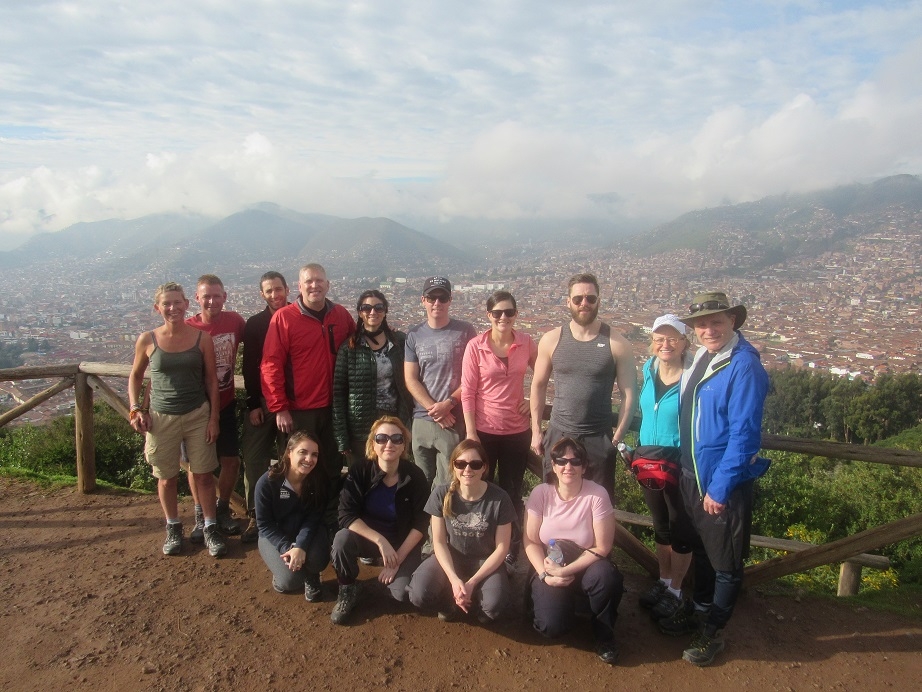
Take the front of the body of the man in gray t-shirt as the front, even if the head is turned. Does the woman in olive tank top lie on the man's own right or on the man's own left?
on the man's own right

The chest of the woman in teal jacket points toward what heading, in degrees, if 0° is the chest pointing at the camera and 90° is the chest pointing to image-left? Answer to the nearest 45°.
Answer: approximately 45°

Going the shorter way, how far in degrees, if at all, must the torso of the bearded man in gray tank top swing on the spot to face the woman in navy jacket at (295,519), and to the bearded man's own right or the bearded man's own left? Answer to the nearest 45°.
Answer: approximately 90° to the bearded man's own right

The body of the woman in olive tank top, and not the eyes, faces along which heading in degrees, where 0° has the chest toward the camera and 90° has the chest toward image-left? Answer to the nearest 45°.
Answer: approximately 0°

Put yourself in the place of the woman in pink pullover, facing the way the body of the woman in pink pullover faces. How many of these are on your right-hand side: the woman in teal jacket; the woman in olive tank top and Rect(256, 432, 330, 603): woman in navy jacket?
2
